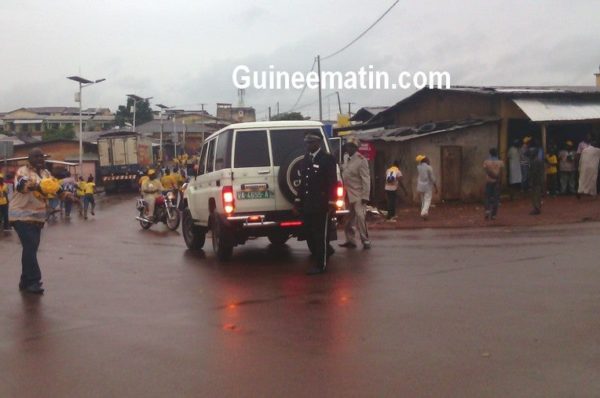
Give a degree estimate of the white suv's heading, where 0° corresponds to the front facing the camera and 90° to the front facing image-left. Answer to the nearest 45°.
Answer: approximately 135°

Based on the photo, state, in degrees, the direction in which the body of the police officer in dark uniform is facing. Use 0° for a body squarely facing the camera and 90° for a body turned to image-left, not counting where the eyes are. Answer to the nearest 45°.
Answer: approximately 45°

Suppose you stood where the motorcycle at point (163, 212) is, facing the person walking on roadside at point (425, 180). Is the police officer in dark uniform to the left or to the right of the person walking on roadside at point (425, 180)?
right
